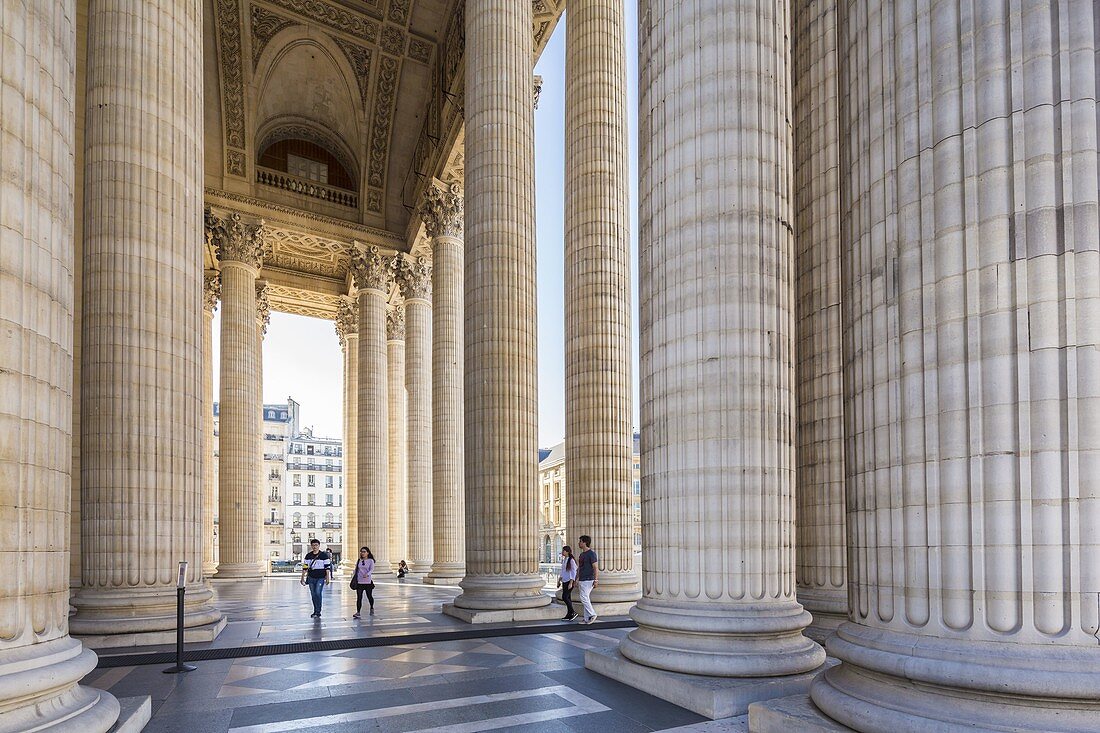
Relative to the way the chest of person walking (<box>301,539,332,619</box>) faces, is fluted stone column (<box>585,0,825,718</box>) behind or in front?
in front

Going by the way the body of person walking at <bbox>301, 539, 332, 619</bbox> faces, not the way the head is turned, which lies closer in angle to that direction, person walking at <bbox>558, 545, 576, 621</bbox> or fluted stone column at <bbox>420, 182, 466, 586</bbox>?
the person walking

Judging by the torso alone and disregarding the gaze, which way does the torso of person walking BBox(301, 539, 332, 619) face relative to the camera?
toward the camera

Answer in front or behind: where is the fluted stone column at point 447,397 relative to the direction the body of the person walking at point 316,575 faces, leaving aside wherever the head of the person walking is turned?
behind

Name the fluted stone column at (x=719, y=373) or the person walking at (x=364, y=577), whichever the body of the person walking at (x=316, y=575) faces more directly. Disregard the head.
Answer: the fluted stone column

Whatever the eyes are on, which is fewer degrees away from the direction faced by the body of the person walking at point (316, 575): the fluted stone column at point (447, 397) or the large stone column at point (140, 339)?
the large stone column

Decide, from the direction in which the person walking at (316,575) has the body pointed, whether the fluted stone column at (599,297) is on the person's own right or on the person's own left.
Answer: on the person's own left

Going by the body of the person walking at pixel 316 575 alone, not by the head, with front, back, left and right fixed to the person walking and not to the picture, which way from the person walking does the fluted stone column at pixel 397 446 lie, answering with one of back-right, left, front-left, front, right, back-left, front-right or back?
back

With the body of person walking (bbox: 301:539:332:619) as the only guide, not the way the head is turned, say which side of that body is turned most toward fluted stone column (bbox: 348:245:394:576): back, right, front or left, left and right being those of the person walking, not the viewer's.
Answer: back
